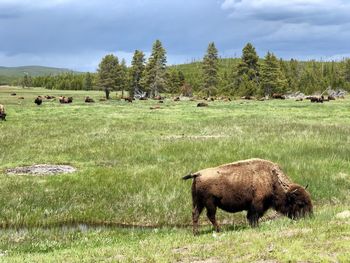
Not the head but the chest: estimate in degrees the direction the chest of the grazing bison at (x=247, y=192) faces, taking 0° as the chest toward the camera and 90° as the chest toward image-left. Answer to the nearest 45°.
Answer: approximately 270°
